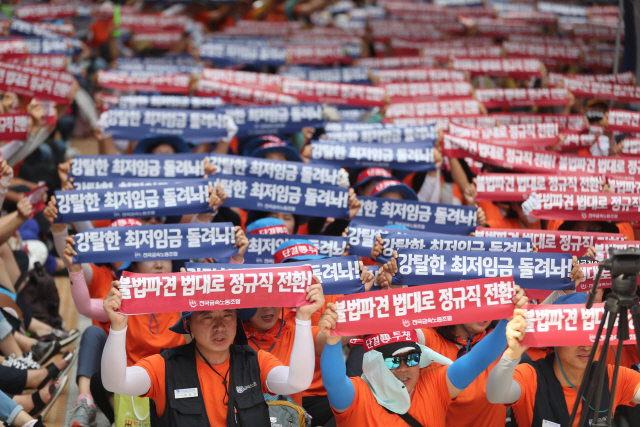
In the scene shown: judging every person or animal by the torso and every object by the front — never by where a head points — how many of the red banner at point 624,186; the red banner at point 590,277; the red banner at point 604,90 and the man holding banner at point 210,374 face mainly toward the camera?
4

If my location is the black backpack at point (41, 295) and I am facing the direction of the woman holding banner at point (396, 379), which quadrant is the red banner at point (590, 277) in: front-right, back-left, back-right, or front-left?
front-left

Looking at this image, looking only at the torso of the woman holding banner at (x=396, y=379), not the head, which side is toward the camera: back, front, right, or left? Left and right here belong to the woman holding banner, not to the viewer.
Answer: front

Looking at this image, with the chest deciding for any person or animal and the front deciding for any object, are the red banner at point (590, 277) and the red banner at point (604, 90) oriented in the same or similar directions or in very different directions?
same or similar directions

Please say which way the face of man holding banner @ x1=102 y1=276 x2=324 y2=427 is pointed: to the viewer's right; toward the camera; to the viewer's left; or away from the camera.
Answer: toward the camera

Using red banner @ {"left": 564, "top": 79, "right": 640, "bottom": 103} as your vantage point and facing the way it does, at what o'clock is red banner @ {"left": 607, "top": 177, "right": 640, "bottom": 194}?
red banner @ {"left": 607, "top": 177, "right": 640, "bottom": 194} is roughly at 12 o'clock from red banner @ {"left": 564, "top": 79, "right": 640, "bottom": 103}.

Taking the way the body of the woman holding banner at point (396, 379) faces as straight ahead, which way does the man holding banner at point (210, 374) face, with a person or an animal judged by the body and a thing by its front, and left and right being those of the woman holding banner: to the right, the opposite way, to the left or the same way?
the same way

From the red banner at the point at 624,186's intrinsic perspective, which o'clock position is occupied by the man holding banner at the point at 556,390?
The man holding banner is roughly at 12 o'clock from the red banner.

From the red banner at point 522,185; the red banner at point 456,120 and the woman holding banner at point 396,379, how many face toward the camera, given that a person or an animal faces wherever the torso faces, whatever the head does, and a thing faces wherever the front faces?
3

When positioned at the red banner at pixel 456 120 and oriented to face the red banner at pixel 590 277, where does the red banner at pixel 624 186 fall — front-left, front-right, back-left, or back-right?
front-left

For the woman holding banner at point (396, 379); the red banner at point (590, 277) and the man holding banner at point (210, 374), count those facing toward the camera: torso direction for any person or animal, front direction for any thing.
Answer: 3

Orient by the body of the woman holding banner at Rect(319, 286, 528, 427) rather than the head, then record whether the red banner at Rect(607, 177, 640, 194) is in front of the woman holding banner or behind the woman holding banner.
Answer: behind

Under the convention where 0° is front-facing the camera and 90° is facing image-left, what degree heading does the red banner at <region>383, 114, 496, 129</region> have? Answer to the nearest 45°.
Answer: approximately 0°

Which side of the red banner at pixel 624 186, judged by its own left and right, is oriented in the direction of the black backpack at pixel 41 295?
right

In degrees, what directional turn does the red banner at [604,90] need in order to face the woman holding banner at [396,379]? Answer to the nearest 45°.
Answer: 0° — it already faces them

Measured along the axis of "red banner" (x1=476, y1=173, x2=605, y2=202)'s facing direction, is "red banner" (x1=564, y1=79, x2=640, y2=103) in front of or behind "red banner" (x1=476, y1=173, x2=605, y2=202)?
behind

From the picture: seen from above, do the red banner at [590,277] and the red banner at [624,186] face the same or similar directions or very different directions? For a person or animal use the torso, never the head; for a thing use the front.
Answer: same or similar directions

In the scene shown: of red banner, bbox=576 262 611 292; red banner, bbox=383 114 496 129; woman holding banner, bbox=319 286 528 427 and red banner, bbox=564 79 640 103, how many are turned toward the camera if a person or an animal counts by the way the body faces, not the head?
4

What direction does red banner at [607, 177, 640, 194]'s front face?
toward the camera

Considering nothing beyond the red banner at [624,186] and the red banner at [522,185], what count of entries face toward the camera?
2
